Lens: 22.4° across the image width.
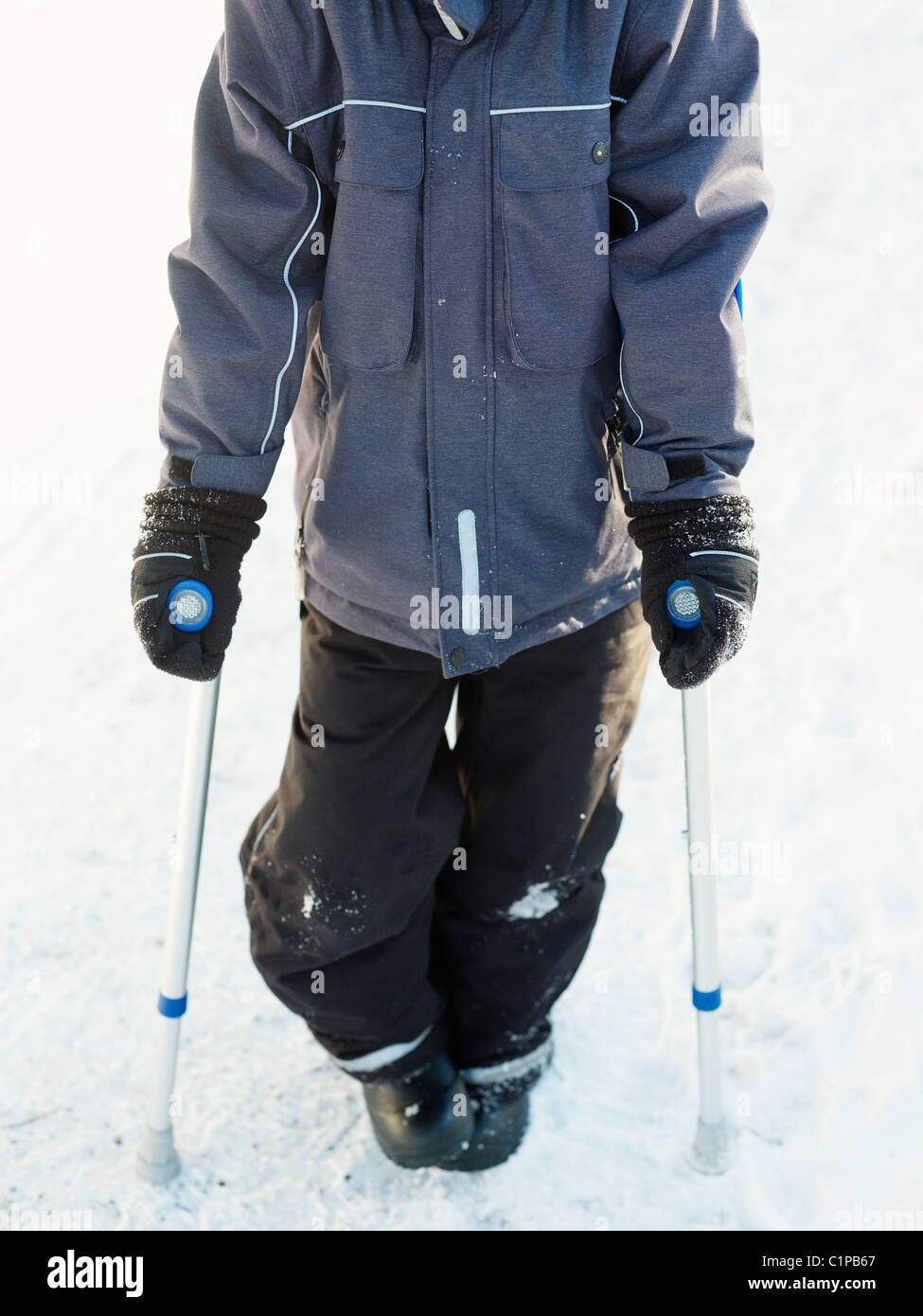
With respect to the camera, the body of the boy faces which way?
toward the camera
